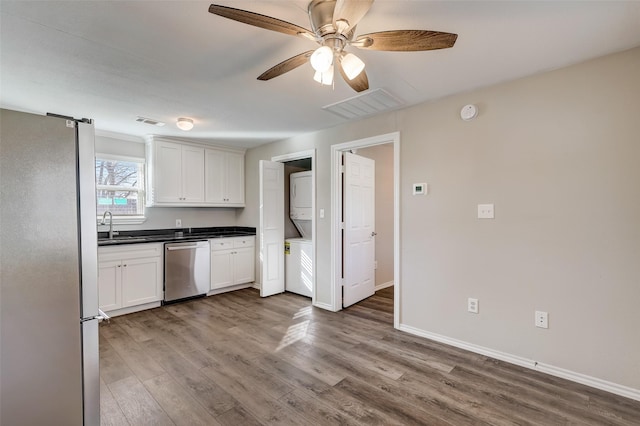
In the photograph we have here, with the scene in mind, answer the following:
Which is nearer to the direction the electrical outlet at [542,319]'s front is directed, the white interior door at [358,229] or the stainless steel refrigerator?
the stainless steel refrigerator

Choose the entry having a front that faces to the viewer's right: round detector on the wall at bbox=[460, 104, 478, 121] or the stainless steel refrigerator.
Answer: the stainless steel refrigerator

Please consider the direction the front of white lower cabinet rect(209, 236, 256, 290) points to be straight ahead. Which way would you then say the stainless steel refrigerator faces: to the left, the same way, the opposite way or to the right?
to the left

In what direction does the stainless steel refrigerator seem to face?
to the viewer's right

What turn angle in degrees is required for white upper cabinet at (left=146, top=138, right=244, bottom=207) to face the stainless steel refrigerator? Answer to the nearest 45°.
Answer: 0° — it already faces it
